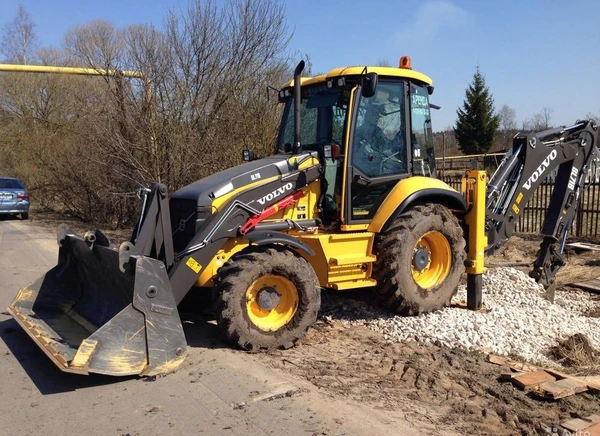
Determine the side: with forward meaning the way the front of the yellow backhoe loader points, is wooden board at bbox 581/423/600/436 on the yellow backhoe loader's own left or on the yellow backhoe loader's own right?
on the yellow backhoe loader's own left

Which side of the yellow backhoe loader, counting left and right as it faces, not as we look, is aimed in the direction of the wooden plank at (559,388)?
left

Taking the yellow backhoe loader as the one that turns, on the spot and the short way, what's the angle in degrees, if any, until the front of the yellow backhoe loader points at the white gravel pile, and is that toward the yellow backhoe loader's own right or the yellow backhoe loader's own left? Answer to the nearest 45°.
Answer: approximately 135° to the yellow backhoe loader's own left

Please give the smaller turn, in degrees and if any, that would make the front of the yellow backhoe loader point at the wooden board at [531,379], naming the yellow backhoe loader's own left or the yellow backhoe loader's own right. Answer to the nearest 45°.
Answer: approximately 90° to the yellow backhoe loader's own left

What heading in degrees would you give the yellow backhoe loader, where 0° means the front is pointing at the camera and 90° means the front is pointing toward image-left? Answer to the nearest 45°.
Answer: approximately 45°

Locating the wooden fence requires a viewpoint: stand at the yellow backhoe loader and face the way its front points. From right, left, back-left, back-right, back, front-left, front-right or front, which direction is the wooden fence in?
back

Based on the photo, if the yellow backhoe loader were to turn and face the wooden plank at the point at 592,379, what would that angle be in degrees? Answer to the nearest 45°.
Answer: approximately 90° to its left

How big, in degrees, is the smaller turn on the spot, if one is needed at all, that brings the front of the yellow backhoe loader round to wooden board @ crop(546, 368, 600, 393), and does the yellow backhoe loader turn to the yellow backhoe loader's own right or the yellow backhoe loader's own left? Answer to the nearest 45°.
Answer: approximately 90° to the yellow backhoe loader's own left

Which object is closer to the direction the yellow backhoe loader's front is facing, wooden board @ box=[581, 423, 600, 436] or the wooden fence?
the wooden board

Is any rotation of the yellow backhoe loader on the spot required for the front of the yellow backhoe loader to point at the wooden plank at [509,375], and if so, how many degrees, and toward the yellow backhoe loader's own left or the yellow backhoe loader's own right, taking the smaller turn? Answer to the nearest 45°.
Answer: approximately 90° to the yellow backhoe loader's own left

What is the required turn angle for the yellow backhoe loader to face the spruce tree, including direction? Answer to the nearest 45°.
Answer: approximately 135° to its right
